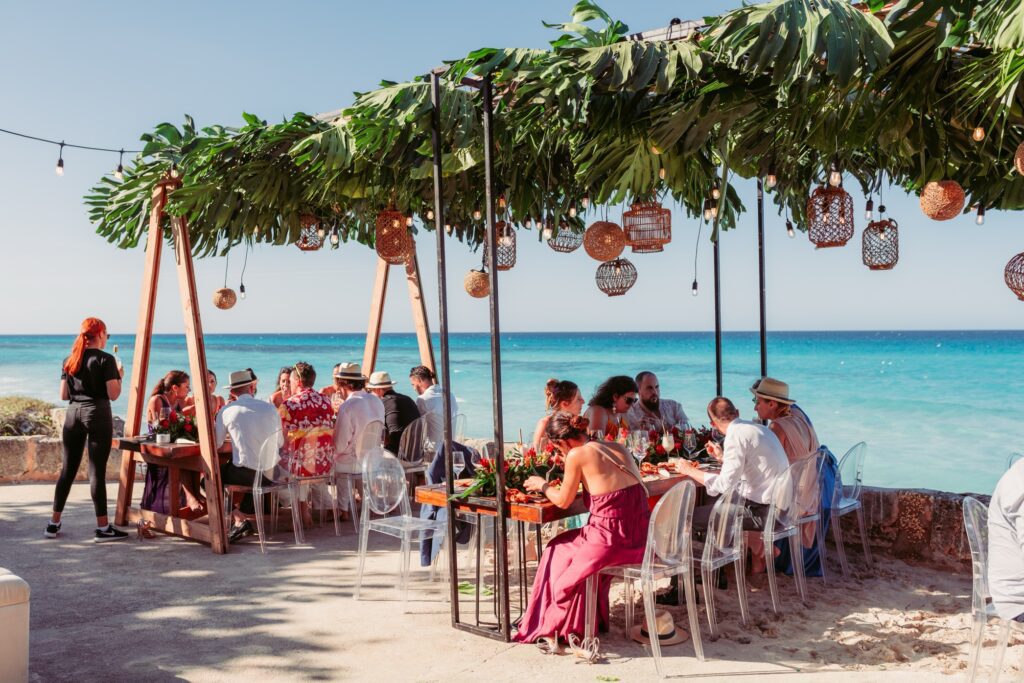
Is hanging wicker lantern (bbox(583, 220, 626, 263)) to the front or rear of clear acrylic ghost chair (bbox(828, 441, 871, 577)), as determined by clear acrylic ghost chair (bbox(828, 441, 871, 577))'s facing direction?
to the front

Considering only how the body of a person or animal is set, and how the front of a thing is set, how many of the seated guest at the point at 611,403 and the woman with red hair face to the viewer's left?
0

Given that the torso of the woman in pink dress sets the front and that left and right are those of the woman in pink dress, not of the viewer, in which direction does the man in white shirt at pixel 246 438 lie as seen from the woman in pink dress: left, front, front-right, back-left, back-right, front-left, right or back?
front

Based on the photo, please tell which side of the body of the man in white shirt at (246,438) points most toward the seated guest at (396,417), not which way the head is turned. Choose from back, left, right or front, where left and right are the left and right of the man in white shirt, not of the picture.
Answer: right

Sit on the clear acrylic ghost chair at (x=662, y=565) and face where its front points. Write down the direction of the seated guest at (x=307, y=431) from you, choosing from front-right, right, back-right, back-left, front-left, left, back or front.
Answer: front

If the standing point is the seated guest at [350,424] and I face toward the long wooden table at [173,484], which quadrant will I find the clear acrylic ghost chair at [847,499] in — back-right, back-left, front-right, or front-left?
back-left
